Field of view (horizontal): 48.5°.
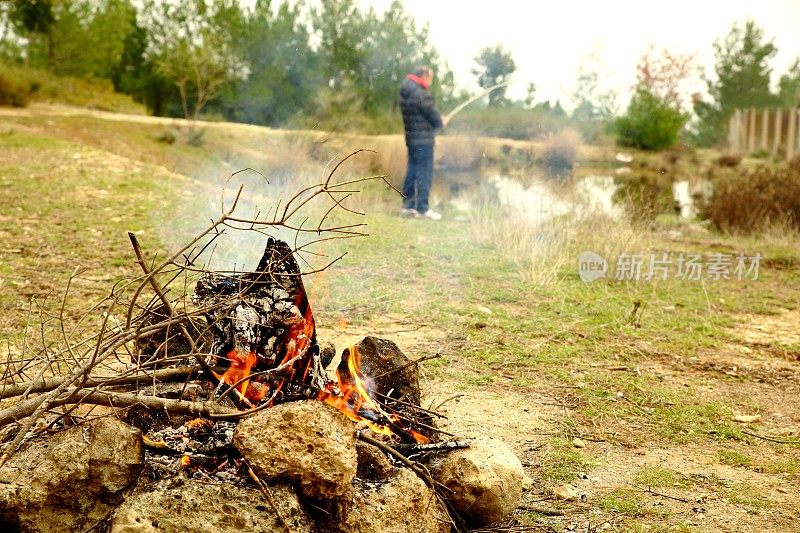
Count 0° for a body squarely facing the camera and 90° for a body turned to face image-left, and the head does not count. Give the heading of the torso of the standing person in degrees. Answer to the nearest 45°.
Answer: approximately 270°

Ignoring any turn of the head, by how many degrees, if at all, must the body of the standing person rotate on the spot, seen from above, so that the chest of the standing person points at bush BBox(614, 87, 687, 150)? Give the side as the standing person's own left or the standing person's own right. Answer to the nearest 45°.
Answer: approximately 45° to the standing person's own left

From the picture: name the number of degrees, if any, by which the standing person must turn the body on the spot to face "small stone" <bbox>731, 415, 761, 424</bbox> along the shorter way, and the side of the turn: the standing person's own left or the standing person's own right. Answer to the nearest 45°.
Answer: approximately 90° to the standing person's own right

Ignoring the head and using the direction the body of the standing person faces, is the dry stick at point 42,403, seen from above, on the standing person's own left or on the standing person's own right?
on the standing person's own right

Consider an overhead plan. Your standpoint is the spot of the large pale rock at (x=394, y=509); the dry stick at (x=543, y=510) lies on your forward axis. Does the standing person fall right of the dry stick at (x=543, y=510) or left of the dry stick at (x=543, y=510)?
left

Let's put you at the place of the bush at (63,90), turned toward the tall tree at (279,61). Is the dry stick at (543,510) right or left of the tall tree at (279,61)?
right

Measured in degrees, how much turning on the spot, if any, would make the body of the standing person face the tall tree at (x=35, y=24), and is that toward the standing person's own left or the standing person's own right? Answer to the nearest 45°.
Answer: approximately 135° to the standing person's own left

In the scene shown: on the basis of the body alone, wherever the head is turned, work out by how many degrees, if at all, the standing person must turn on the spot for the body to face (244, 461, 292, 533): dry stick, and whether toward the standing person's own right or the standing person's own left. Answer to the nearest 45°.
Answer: approximately 90° to the standing person's own right

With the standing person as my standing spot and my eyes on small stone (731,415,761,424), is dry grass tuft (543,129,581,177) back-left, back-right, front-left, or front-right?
back-left
